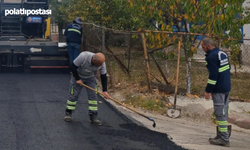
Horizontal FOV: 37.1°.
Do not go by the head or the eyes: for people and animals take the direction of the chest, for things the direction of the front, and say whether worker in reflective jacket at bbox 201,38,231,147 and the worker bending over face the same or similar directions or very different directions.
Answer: very different directions

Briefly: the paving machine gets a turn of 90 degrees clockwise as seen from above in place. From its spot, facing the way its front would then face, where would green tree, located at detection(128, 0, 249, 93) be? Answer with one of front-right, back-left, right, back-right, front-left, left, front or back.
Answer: front-right

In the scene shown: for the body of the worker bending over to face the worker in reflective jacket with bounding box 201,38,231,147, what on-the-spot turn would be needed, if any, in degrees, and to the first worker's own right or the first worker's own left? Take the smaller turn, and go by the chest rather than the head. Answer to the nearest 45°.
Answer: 0° — they already face them

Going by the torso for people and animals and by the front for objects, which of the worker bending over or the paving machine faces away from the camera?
the paving machine

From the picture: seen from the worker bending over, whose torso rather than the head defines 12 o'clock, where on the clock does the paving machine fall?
The paving machine is roughly at 7 o'clock from the worker bending over.

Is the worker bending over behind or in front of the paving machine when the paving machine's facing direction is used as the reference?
behind

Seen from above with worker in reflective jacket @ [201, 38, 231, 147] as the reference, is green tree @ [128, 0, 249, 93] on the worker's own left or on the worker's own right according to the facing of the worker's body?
on the worker's own right

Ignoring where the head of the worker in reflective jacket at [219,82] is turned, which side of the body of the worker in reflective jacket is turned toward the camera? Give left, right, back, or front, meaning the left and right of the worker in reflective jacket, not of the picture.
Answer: left

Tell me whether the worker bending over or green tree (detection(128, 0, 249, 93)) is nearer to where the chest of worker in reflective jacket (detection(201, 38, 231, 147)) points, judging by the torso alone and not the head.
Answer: the worker bending over

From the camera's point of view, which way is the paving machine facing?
away from the camera
